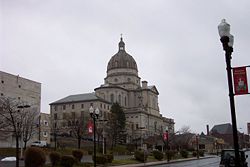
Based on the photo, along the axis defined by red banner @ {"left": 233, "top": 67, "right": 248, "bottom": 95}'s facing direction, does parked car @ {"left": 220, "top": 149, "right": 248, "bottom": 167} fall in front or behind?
behind

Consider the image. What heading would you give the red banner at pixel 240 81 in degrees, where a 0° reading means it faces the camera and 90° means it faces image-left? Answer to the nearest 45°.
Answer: approximately 0°

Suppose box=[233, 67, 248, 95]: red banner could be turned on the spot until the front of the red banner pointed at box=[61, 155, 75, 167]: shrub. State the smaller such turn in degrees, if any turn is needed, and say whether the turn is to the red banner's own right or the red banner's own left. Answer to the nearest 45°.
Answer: approximately 135° to the red banner's own right

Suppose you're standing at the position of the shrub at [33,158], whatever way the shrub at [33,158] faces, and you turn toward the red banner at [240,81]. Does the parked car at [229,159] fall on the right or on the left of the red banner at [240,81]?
left
